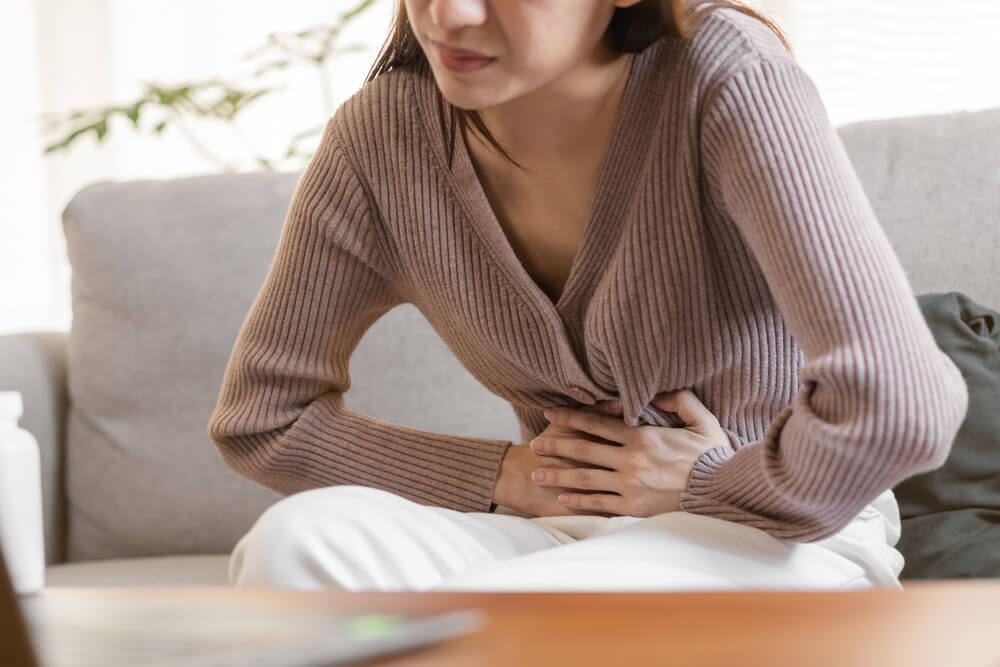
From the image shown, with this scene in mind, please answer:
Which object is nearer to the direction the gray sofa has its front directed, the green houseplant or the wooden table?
the wooden table

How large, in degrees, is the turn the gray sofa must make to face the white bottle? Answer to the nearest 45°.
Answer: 0° — it already faces it

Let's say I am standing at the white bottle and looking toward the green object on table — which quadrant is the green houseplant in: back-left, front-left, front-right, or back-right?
back-left

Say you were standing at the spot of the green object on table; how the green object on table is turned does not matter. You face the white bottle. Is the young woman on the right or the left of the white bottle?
right

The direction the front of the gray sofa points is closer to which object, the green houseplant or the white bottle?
the white bottle

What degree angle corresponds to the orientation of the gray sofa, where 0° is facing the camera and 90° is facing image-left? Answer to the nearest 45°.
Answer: approximately 0°

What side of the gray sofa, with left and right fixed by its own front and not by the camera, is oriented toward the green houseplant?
back
